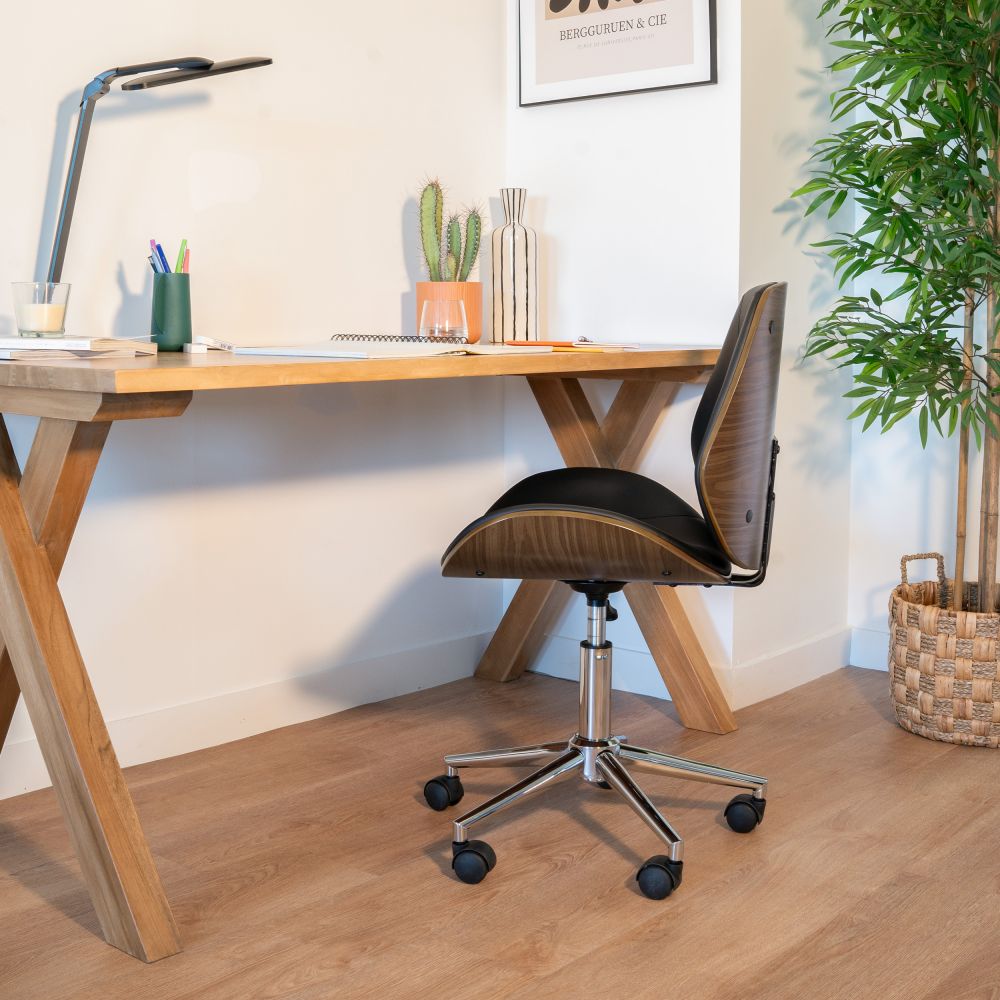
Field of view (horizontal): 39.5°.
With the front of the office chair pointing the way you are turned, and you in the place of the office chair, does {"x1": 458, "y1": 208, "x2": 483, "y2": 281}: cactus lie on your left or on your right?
on your right

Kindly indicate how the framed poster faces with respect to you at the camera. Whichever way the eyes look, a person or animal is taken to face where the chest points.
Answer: facing the viewer and to the left of the viewer

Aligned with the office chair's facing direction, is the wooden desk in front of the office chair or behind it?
in front

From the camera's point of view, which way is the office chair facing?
to the viewer's left

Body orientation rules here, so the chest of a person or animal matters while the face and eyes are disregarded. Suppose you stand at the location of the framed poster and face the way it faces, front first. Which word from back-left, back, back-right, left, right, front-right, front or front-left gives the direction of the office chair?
front-left

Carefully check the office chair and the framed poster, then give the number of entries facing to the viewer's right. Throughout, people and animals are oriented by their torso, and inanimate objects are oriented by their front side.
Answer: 0
